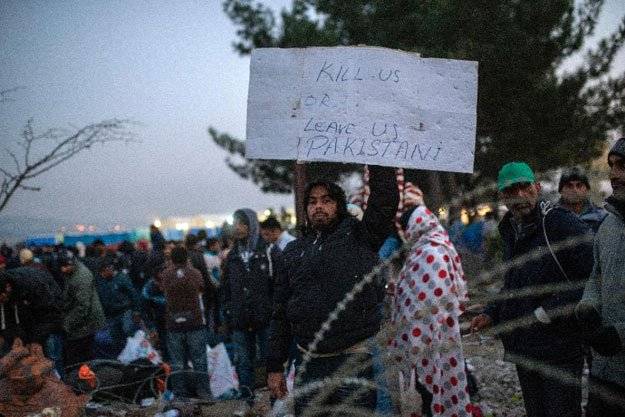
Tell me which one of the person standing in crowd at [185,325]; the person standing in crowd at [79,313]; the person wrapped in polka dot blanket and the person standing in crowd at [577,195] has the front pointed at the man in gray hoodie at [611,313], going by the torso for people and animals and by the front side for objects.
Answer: the person standing in crowd at [577,195]

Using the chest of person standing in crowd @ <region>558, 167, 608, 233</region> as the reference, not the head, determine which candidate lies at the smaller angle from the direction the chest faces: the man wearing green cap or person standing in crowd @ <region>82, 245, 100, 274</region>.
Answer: the man wearing green cap

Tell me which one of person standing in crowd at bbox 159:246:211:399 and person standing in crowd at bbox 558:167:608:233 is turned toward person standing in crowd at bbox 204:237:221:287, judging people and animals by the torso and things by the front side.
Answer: person standing in crowd at bbox 159:246:211:399

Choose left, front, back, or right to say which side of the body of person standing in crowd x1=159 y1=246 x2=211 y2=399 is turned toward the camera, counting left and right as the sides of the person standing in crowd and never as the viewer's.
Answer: back

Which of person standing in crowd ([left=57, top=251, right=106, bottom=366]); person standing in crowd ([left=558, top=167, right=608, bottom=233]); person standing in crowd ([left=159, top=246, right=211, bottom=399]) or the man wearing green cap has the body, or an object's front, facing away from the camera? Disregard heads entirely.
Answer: person standing in crowd ([left=159, top=246, right=211, bottom=399])

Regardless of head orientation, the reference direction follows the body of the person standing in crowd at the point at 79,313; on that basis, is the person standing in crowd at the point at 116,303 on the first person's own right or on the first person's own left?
on the first person's own right

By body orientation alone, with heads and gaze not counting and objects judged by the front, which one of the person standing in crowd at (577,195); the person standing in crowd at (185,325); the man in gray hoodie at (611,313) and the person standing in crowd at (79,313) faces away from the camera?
the person standing in crowd at (185,325)

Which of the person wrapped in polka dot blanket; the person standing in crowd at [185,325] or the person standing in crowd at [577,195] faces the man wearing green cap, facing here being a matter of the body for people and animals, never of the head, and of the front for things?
the person standing in crowd at [577,195]
